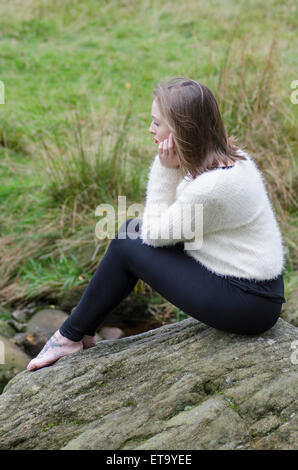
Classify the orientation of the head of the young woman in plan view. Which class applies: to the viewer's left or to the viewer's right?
to the viewer's left

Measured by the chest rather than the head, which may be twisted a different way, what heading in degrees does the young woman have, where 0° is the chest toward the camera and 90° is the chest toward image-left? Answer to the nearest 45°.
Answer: approximately 90°
